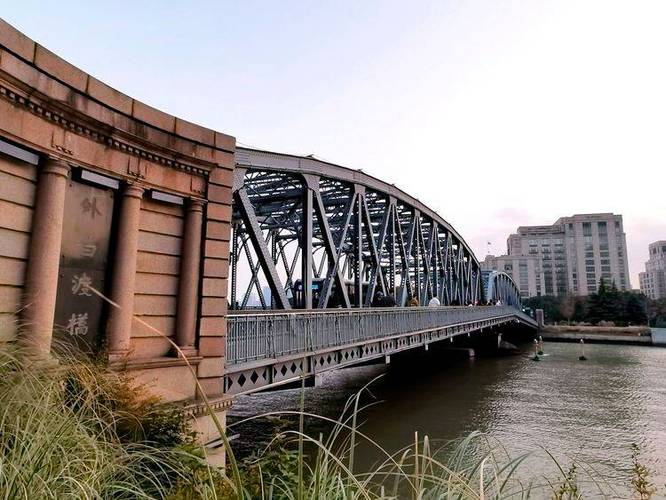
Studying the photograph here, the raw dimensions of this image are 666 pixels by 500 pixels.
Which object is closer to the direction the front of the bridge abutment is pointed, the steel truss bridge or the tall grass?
the tall grass

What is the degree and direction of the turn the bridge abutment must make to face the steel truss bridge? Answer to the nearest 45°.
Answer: approximately 90° to its left

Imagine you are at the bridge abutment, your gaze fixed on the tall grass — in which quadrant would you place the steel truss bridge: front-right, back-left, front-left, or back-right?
back-left

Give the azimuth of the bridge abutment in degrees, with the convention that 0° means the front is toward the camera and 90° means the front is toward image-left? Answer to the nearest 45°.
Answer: approximately 315°
